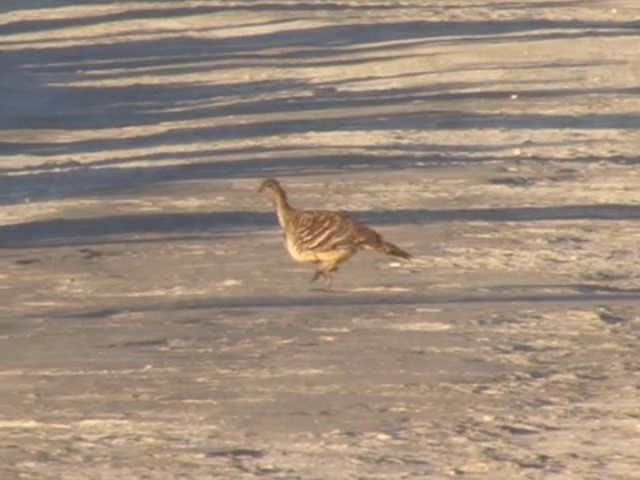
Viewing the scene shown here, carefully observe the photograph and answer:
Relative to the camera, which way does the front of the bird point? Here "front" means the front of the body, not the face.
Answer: to the viewer's left
